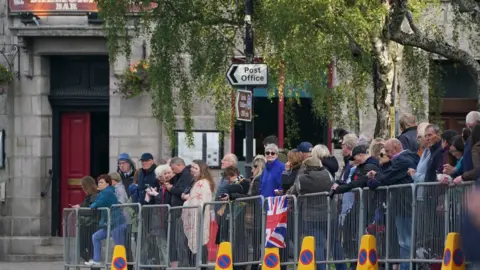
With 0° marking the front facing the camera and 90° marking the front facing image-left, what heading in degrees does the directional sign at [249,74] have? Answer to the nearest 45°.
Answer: approximately 0°

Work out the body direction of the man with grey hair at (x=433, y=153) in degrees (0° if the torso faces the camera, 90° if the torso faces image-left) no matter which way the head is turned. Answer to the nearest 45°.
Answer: approximately 45°

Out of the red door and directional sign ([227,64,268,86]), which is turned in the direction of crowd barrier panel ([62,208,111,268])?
the red door

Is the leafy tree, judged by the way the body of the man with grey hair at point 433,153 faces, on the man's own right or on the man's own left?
on the man's own right
